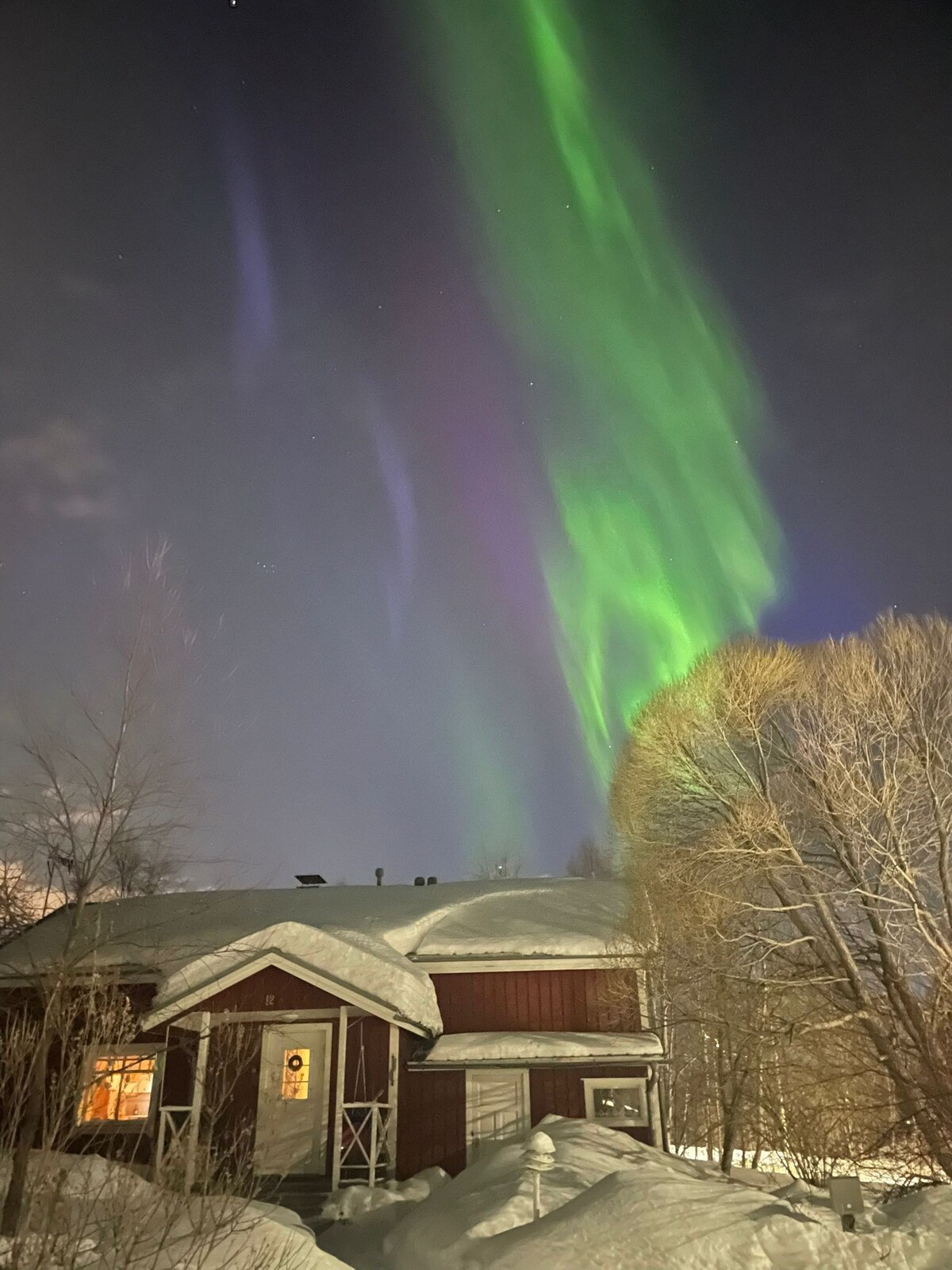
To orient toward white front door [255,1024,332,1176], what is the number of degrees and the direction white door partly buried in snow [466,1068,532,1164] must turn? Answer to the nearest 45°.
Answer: approximately 90° to its right

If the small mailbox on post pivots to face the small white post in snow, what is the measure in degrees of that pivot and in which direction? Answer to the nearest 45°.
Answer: approximately 90° to its right

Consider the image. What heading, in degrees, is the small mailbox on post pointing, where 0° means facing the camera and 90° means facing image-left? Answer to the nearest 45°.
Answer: approximately 0°

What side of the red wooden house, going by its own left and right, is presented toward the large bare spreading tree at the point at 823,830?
left

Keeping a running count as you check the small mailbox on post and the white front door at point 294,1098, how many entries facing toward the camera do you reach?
2

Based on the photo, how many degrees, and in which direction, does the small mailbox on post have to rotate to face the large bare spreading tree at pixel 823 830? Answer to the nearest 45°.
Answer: approximately 180°

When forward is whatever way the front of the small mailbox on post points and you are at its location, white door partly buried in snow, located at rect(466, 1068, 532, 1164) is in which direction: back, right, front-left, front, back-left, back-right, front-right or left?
back-right

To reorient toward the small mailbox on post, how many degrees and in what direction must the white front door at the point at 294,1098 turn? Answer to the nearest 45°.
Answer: approximately 45° to its left

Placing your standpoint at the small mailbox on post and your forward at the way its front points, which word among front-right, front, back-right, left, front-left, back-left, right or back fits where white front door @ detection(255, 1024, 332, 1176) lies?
back-right

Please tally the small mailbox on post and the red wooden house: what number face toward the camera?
2

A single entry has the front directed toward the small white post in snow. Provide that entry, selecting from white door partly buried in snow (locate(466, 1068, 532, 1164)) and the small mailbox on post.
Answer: the white door partly buried in snow
